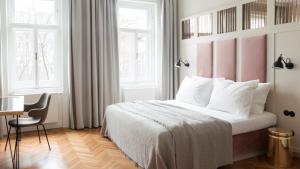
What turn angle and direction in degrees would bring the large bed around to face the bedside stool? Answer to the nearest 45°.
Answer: approximately 135° to its left

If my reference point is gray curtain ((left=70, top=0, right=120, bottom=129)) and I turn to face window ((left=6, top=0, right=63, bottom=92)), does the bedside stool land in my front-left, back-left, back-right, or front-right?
back-left

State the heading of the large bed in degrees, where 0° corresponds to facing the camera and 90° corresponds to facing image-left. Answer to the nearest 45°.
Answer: approximately 45°

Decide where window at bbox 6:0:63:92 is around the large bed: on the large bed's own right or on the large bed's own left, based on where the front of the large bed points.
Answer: on the large bed's own right

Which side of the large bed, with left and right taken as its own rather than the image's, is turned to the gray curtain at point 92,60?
right

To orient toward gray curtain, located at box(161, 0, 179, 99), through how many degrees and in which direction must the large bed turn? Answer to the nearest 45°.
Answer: approximately 135° to its right
